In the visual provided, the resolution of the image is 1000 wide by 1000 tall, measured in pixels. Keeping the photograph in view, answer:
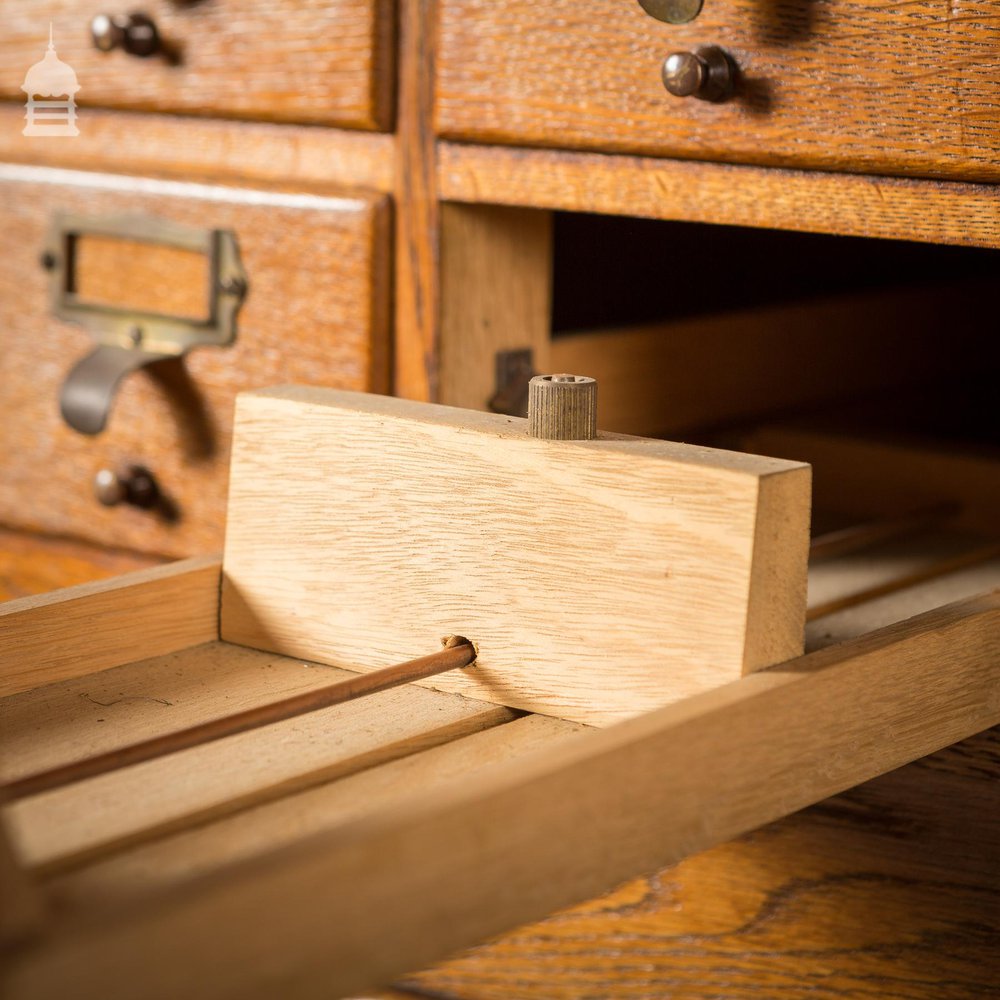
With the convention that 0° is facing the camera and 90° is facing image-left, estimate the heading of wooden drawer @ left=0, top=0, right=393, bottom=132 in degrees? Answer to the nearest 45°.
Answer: approximately 45°

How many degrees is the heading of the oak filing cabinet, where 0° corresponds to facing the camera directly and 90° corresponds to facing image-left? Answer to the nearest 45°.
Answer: approximately 45°
